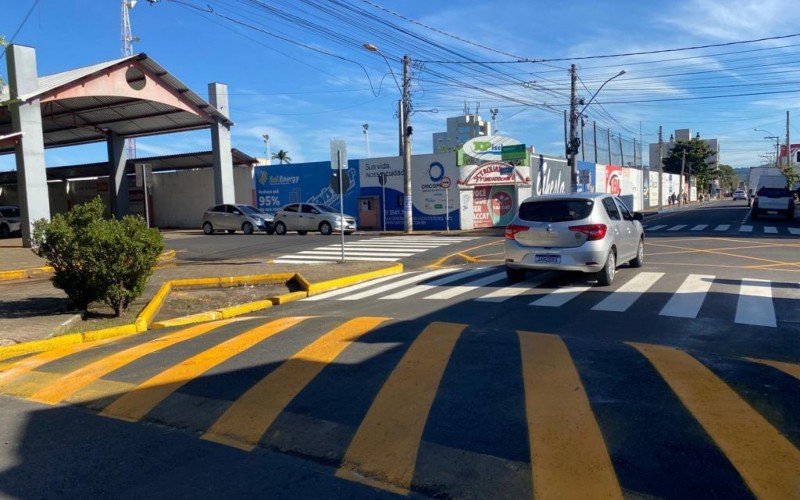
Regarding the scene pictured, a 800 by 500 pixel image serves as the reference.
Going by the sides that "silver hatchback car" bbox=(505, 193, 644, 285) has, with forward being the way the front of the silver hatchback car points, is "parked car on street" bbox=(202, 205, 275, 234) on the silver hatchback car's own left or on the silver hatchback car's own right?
on the silver hatchback car's own left

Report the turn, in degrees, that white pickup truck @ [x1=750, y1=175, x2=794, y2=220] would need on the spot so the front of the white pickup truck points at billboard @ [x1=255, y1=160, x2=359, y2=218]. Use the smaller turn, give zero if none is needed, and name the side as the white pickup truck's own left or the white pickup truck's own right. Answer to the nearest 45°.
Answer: approximately 90° to the white pickup truck's own left

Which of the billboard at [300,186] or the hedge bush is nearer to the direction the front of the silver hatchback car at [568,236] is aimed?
the billboard

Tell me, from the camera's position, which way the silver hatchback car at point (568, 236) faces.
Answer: facing away from the viewer and to the right of the viewer

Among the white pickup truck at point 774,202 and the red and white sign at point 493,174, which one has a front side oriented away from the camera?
the white pickup truck

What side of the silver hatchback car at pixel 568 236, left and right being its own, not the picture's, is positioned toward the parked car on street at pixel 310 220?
left

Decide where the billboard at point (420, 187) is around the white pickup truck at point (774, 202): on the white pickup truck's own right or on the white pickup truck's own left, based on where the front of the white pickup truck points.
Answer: on the white pickup truck's own left

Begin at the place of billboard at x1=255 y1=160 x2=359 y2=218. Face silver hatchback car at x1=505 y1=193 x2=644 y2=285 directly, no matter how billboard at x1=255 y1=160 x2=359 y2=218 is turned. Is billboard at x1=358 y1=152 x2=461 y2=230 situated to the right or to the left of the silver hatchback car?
left

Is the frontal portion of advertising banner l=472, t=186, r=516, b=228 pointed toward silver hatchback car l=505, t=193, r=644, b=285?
yes

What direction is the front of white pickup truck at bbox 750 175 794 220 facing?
away from the camera

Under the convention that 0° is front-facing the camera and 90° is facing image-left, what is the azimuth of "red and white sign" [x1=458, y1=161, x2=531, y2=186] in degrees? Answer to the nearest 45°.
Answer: approximately 0°

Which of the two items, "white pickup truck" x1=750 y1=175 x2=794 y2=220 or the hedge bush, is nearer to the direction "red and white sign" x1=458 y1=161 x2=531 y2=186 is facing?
the hedge bush

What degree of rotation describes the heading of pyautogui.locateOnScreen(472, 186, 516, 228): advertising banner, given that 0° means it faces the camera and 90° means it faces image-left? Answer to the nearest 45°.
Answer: approximately 0°
